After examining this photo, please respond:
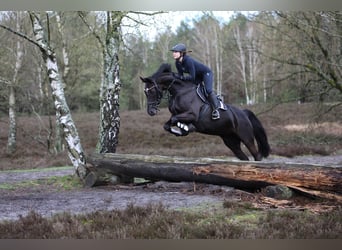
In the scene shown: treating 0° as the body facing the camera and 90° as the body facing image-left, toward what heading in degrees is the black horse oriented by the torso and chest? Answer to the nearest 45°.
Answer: approximately 90°

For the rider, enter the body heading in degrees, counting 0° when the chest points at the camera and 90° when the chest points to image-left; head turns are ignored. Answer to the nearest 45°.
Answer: approximately 90°

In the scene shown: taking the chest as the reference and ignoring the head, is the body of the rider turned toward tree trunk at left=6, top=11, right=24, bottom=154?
yes

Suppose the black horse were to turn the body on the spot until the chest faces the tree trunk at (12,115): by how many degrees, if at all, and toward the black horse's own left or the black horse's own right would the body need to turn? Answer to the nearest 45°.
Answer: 0° — it already faces it

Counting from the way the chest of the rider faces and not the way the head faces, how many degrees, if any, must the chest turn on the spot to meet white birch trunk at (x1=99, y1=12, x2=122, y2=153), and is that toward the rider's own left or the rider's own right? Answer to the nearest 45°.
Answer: approximately 45° to the rider's own right
